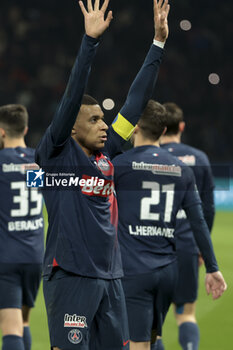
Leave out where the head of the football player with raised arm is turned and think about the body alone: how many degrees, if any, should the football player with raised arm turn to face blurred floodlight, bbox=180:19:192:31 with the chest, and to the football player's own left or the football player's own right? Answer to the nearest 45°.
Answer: approximately 135° to the football player's own left

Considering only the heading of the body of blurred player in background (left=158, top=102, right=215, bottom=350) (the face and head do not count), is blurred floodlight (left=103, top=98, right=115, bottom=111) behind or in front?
in front

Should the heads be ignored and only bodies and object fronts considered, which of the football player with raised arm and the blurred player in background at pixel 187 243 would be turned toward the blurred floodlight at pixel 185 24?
the blurred player in background

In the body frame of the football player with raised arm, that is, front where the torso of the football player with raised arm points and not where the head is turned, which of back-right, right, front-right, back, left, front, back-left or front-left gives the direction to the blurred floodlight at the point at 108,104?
back-left

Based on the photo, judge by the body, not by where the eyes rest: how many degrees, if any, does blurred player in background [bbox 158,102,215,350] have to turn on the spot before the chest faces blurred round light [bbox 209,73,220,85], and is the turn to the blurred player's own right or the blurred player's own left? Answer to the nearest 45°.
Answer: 0° — they already face it

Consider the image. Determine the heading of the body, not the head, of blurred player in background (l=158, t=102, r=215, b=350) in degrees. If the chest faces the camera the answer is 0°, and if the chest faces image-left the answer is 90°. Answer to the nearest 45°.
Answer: approximately 180°

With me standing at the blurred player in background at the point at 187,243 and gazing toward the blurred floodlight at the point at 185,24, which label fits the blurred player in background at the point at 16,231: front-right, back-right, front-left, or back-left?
back-left

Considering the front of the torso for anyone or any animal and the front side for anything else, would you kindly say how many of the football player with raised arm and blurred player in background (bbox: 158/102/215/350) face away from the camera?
1

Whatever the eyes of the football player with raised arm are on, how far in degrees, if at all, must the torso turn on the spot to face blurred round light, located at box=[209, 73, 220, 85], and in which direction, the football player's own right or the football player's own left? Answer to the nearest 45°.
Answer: approximately 135° to the football player's own left

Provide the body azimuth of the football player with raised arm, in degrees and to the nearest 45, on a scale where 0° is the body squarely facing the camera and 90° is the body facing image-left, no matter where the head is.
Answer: approximately 315°
